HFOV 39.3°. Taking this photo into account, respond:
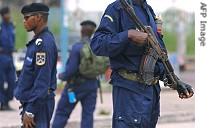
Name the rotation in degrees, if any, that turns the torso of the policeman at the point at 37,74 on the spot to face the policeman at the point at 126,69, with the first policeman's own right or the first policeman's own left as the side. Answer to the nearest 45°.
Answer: approximately 135° to the first policeman's own left

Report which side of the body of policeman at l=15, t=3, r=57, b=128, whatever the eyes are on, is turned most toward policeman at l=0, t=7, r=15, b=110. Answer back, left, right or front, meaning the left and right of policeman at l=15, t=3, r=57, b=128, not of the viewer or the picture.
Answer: right

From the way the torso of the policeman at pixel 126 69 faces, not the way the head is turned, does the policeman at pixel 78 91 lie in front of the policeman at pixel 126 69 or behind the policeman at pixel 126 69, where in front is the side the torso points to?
behind
